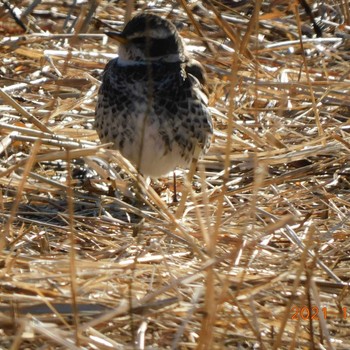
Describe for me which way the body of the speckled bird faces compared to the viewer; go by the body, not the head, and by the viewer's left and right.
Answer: facing the viewer
